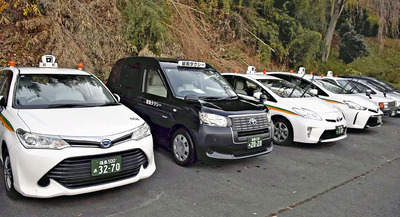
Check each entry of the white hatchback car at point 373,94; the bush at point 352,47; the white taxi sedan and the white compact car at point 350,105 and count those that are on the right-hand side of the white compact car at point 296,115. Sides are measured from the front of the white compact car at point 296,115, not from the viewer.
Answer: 1

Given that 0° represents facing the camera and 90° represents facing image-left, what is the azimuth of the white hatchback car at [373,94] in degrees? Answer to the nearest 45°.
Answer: approximately 315°

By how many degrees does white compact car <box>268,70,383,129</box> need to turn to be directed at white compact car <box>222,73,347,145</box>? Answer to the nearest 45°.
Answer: approximately 90° to its right

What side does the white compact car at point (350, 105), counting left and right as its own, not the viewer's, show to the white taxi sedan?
right

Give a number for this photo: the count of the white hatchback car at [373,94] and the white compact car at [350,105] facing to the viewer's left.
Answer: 0

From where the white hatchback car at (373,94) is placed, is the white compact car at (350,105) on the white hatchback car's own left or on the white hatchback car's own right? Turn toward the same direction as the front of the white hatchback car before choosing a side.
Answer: on the white hatchback car's own right

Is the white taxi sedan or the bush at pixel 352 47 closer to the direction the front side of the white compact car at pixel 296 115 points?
the white taxi sedan

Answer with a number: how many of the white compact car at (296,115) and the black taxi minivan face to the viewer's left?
0

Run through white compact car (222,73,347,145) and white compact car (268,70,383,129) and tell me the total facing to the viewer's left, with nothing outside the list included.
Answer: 0

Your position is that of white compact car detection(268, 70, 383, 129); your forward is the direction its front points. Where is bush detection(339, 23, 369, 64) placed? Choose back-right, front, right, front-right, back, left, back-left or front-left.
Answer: back-left

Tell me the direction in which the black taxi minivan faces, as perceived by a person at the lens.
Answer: facing the viewer and to the right of the viewer

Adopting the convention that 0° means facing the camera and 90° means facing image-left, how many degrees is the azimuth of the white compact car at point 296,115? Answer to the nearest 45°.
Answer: approximately 315°
